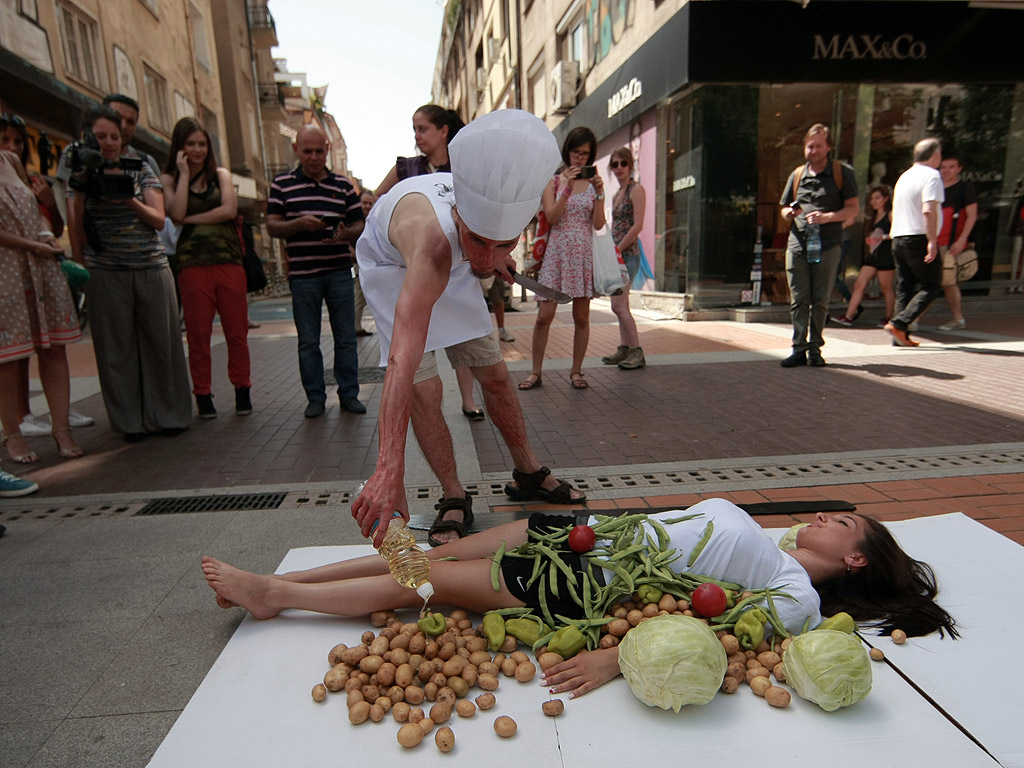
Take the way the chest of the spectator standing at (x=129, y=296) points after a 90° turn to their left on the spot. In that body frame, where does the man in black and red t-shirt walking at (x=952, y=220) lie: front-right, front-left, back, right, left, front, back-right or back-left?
front

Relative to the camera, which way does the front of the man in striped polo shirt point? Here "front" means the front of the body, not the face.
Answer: toward the camera

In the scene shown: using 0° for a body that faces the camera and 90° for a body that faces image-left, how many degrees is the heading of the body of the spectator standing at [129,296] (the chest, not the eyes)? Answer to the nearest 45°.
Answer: approximately 0°

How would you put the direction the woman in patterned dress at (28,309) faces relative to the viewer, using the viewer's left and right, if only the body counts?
facing the viewer and to the right of the viewer

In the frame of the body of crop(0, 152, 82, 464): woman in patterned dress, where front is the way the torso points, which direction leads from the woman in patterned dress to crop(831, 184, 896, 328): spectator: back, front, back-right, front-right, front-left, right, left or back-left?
front-left

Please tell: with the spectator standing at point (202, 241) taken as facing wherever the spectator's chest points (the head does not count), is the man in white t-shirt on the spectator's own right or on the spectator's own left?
on the spectator's own left

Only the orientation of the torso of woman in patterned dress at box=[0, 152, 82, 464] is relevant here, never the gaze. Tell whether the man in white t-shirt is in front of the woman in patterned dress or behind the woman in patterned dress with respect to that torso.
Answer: in front

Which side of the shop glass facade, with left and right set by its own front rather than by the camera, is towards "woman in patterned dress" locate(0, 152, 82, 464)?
front

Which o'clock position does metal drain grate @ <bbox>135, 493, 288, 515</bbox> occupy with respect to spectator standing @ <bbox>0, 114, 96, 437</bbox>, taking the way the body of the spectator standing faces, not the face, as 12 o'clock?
The metal drain grate is roughly at 1 o'clock from the spectator standing.

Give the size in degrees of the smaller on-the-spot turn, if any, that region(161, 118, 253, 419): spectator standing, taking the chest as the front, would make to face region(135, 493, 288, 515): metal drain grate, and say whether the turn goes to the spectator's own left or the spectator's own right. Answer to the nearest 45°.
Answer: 0° — they already face it

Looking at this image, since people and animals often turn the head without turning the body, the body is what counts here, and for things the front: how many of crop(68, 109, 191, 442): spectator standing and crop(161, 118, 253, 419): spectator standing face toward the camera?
2

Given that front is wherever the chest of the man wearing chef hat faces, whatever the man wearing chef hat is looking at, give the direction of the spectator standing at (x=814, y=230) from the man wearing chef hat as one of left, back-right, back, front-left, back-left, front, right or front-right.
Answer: left

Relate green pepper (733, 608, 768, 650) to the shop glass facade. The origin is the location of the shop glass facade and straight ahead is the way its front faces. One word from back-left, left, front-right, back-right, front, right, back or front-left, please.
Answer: front

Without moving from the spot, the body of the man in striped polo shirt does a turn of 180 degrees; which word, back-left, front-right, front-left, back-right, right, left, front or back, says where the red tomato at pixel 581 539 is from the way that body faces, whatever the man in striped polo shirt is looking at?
back

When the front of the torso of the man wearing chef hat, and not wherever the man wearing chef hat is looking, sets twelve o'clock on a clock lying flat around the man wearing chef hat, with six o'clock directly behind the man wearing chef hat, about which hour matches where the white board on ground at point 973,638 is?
The white board on ground is roughly at 11 o'clock from the man wearing chef hat.
